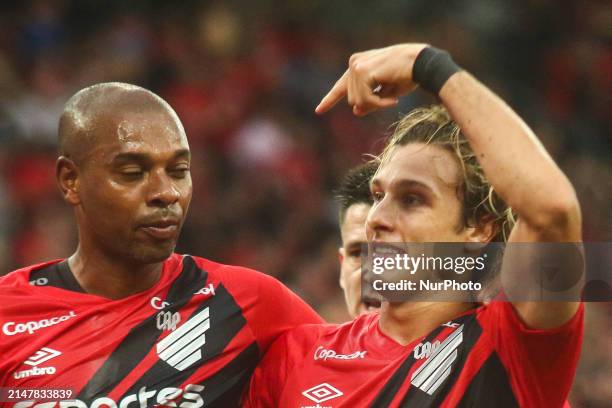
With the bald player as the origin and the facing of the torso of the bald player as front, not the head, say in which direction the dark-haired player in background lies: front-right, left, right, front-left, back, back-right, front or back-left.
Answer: back-left

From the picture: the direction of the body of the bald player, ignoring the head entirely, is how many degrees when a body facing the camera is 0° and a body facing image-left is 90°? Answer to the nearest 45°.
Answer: approximately 0°
